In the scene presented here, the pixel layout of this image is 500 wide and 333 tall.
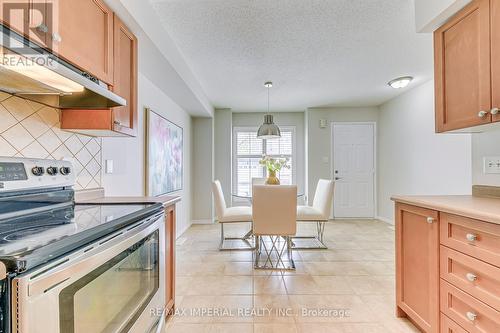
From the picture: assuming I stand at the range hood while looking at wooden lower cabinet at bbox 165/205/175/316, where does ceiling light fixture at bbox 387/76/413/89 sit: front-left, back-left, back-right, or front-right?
front-right

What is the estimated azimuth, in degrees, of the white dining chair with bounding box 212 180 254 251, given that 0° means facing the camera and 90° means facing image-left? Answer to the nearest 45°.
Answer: approximately 270°

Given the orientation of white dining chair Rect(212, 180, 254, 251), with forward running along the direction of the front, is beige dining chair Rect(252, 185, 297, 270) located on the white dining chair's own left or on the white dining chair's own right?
on the white dining chair's own right

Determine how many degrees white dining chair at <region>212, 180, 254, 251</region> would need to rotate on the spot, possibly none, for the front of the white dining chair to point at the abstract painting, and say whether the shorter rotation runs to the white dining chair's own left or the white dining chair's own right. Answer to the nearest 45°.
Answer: approximately 180°

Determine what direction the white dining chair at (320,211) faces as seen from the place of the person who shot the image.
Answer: facing to the left of the viewer

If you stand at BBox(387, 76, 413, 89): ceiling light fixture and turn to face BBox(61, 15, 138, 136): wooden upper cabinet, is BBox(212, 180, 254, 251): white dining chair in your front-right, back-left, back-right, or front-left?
front-right

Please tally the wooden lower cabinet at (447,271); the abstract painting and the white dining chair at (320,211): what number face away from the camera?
0

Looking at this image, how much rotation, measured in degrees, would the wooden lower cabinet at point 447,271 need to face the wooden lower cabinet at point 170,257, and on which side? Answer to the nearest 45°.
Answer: approximately 45° to its right

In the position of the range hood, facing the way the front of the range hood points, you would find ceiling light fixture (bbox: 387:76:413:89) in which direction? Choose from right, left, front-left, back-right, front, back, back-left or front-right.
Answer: front-left

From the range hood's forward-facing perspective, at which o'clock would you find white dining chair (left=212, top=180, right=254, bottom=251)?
The white dining chair is roughly at 9 o'clock from the range hood.

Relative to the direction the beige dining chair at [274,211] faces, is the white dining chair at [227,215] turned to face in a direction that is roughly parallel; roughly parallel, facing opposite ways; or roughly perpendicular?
roughly perpendicular

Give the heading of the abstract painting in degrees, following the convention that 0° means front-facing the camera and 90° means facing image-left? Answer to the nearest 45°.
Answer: approximately 315°

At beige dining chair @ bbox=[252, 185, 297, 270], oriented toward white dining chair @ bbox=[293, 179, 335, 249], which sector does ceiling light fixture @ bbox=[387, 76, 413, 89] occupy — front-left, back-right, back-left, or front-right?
front-right

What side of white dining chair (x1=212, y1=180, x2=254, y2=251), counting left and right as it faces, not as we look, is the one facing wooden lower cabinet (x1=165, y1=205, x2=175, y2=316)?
right

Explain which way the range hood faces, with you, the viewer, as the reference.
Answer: facing the viewer and to the right of the viewer

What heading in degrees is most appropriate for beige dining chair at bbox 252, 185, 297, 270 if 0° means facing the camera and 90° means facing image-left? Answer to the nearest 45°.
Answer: approximately 180°

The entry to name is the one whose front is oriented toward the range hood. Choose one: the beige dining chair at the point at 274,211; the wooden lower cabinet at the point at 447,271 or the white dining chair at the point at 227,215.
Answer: the wooden lower cabinet

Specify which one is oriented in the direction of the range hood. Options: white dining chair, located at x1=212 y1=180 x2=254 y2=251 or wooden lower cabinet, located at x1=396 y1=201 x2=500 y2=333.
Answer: the wooden lower cabinet

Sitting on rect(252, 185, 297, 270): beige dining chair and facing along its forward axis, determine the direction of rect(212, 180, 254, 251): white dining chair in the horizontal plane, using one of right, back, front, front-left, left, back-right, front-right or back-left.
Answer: front-left

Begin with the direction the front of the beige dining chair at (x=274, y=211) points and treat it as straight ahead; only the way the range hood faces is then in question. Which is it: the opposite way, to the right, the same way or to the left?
to the right

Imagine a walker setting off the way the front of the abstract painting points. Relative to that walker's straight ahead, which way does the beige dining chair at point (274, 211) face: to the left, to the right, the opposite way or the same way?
to the left

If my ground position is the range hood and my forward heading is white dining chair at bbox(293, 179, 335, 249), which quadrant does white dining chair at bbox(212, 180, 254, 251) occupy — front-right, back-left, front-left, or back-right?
front-left

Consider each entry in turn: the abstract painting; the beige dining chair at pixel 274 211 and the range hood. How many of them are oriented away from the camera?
1

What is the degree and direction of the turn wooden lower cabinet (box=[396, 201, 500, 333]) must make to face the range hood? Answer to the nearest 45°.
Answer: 0° — it already faces it
